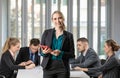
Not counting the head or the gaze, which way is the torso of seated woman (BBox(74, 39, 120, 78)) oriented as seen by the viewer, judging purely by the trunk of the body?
to the viewer's left

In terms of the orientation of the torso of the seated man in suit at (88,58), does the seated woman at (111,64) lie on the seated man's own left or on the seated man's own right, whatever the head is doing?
on the seated man's own left

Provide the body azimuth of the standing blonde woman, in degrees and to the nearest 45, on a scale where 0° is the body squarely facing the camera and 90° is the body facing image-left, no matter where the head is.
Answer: approximately 0°

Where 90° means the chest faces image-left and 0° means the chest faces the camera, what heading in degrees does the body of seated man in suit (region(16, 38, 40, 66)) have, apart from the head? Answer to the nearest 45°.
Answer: approximately 315°

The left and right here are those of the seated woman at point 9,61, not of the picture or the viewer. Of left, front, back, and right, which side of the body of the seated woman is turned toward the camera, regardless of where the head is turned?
right

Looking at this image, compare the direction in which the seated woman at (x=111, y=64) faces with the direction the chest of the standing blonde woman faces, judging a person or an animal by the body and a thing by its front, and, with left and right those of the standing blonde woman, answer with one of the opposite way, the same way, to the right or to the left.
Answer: to the right

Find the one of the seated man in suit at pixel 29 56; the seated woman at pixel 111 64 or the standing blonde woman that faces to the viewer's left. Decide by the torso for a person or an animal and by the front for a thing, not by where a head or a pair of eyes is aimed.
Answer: the seated woman

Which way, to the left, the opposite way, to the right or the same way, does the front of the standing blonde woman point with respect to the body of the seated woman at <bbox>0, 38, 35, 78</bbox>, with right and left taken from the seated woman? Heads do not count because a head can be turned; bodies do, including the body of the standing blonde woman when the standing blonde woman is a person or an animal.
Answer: to the right

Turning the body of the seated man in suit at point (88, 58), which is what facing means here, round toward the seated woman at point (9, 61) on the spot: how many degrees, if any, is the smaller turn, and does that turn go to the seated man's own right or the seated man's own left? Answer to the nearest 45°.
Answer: approximately 45° to the seated man's own right
